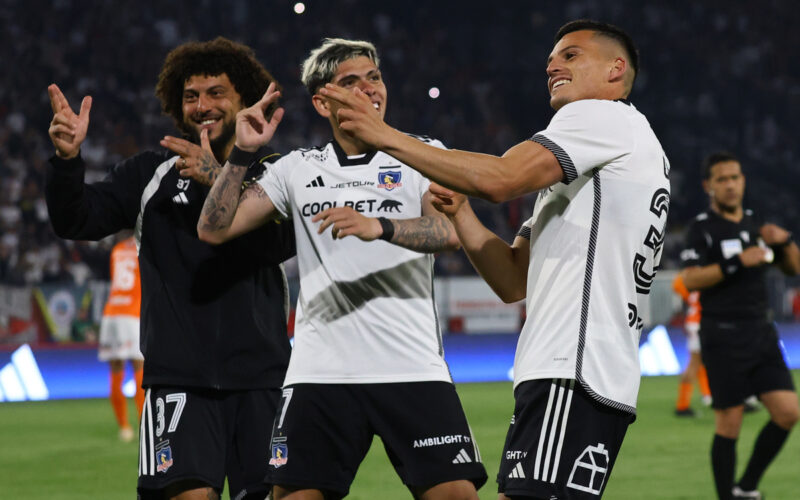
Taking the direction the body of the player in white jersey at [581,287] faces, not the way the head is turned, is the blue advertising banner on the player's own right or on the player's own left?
on the player's own right

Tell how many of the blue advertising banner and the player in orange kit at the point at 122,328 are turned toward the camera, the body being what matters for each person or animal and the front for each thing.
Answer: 1

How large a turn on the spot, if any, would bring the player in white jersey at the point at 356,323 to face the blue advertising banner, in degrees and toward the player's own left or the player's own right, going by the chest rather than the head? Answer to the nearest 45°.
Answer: approximately 180°

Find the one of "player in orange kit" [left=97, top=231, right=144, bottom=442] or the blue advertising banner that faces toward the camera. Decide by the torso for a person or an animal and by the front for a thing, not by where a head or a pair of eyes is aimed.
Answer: the blue advertising banner

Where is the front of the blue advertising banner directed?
toward the camera

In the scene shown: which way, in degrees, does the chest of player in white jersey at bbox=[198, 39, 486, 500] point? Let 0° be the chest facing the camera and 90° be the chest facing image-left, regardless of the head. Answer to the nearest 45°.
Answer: approximately 0°

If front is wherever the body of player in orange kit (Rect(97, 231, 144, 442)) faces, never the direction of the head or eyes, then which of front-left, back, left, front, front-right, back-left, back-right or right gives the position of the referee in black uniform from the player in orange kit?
back-right

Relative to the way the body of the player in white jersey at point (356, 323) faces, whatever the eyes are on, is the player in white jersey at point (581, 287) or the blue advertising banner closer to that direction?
the player in white jersey

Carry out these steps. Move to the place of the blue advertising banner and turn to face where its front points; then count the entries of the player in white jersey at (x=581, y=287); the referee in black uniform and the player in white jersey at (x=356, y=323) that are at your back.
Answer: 0

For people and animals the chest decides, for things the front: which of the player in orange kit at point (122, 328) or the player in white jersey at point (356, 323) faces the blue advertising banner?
the player in orange kit

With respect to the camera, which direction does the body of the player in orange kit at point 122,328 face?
away from the camera

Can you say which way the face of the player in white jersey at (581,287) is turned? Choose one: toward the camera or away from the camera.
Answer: toward the camera

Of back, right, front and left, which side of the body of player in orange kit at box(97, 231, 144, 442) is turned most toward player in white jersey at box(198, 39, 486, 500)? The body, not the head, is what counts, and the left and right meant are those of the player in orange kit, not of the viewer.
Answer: back

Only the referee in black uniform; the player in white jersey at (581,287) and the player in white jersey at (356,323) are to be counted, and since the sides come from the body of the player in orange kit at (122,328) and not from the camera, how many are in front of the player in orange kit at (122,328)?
0

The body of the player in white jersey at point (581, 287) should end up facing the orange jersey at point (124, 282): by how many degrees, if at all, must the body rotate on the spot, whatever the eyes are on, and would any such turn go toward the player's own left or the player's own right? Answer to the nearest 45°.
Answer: approximately 45° to the player's own right

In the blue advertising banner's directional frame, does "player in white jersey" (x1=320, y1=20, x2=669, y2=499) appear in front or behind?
in front

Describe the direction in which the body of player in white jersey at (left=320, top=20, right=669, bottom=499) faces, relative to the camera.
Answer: to the viewer's left
